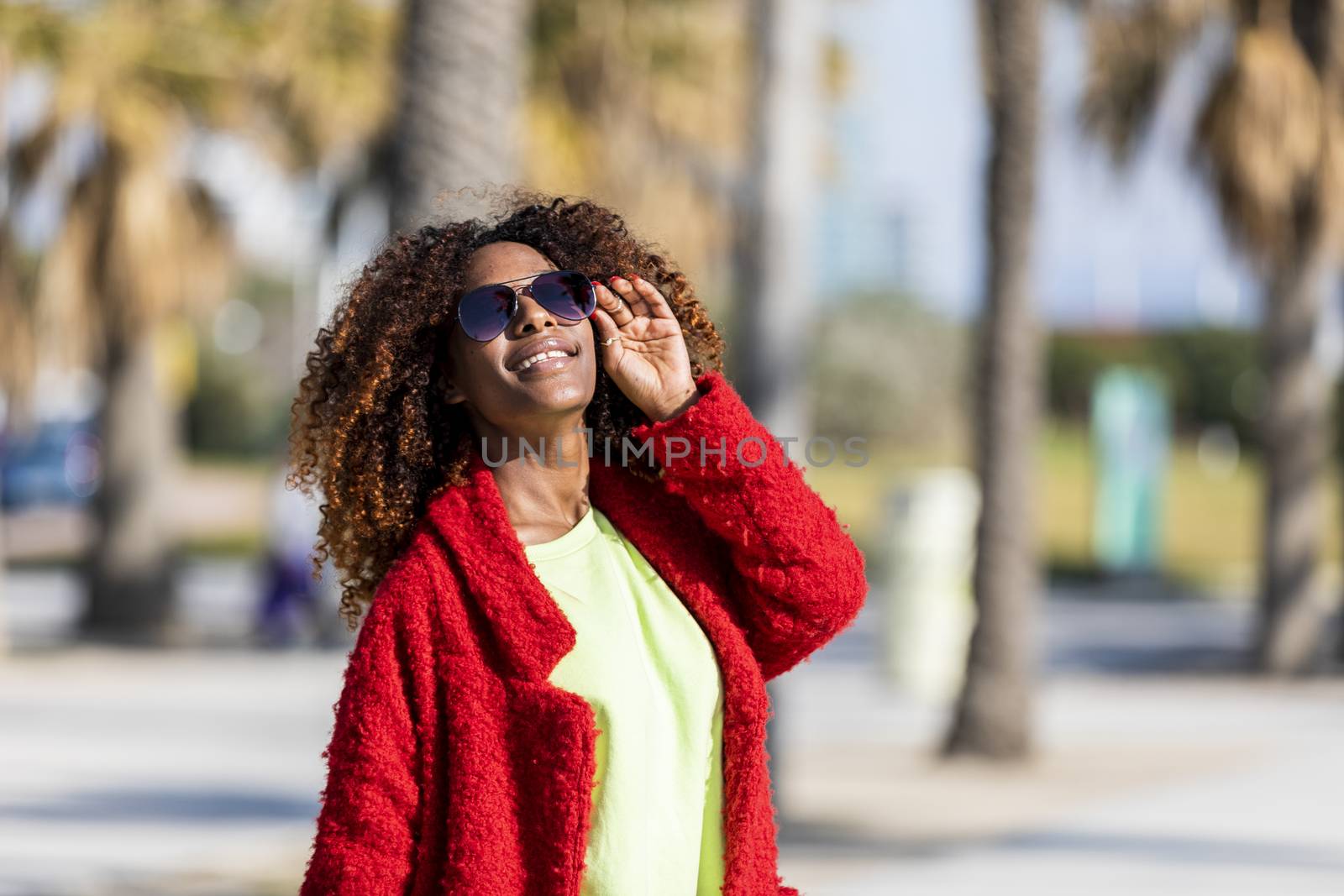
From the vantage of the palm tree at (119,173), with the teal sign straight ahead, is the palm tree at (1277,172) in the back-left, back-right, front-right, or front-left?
front-right

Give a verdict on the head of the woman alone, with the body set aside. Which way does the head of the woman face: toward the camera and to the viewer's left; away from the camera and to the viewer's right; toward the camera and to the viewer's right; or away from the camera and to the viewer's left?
toward the camera and to the viewer's right

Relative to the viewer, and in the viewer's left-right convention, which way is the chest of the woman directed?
facing the viewer and to the right of the viewer

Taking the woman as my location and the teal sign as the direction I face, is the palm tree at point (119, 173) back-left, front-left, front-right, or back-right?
front-left

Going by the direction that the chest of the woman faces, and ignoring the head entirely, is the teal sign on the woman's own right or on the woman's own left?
on the woman's own left

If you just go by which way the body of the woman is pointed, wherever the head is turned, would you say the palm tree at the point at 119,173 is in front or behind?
behind
